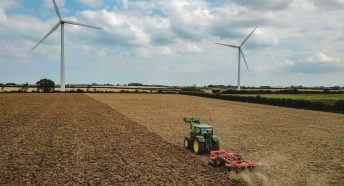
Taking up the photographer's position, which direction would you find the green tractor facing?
facing away from the viewer and to the left of the viewer

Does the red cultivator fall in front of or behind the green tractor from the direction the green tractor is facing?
behind
